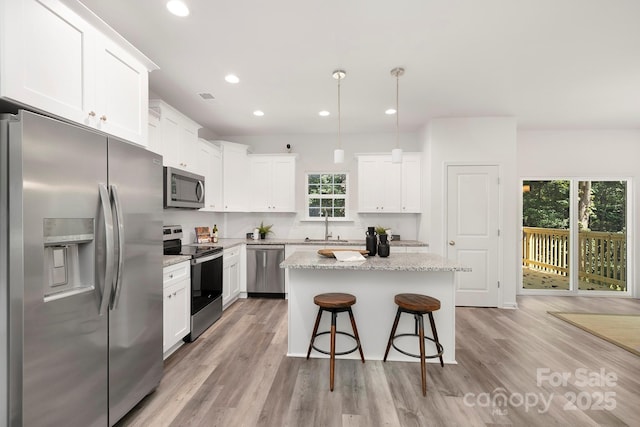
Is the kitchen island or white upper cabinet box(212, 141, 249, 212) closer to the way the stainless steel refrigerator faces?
the kitchen island

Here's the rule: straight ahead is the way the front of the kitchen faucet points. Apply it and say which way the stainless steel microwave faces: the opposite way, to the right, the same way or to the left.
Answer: to the left

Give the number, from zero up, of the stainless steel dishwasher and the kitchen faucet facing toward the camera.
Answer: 2

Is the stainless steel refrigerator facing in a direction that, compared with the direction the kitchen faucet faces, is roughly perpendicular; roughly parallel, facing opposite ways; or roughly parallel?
roughly perpendicular

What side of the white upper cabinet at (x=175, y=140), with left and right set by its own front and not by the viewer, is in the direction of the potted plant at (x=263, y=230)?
left
